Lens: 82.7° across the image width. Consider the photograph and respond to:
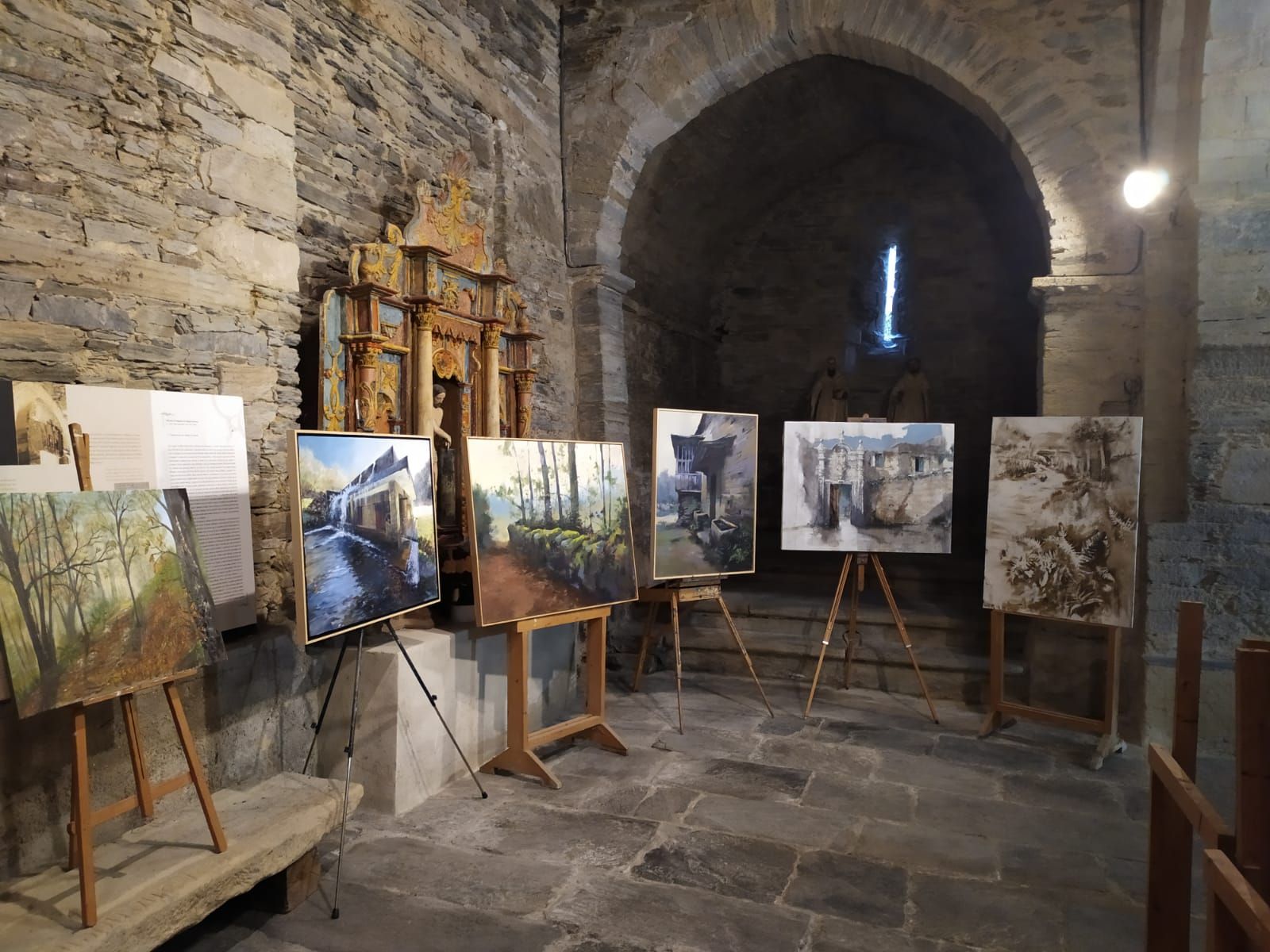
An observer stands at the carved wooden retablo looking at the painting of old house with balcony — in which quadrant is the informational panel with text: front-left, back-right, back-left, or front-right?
back-right

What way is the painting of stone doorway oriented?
toward the camera

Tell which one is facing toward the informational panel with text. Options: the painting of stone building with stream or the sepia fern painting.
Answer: the sepia fern painting

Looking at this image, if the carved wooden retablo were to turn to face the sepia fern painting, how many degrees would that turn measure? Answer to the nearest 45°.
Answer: approximately 45° to its left

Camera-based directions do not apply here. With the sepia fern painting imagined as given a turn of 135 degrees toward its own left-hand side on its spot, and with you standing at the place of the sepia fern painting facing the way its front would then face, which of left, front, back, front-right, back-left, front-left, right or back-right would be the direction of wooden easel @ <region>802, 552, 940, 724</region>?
back

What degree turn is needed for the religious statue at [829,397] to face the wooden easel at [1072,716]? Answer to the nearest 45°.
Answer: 0° — it already faces it

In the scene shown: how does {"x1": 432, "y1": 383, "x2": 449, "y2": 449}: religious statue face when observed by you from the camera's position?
facing the viewer and to the right of the viewer

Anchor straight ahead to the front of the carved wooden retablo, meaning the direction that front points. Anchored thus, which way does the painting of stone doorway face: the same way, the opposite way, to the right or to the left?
to the right

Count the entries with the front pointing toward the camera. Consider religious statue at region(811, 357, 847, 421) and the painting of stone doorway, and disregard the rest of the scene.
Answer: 2

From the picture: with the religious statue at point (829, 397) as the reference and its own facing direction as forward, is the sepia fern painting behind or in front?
in front

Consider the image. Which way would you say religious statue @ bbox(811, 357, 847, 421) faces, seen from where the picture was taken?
facing the viewer

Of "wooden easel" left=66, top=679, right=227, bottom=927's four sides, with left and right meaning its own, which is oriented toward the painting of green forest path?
left

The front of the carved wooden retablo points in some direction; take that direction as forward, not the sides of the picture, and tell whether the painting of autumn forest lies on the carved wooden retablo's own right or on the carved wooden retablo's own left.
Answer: on the carved wooden retablo's own right

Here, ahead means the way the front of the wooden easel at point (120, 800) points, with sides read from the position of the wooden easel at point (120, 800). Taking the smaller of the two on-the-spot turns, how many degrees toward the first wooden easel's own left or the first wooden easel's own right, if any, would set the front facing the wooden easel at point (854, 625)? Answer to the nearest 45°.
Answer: approximately 45° to the first wooden easel's own left

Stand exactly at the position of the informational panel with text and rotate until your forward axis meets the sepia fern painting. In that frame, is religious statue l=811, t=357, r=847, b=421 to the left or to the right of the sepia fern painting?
left
